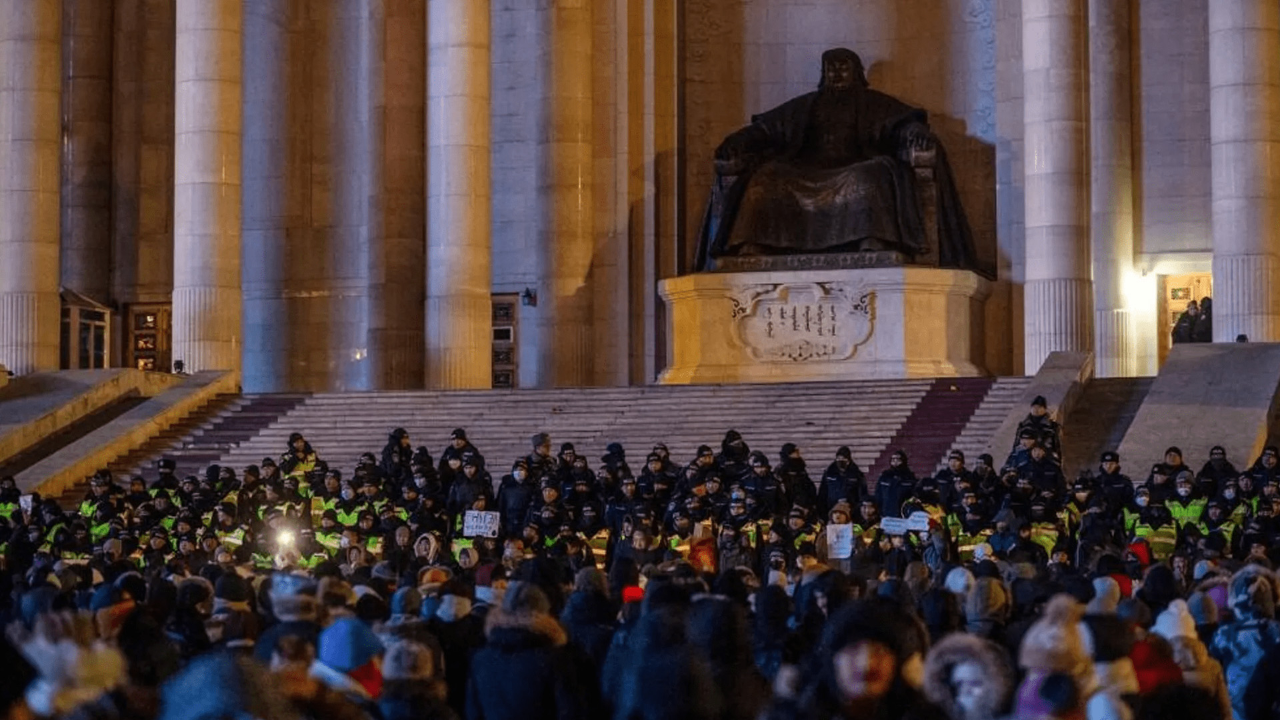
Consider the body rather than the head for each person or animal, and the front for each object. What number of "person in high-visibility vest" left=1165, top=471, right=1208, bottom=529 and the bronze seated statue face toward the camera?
2

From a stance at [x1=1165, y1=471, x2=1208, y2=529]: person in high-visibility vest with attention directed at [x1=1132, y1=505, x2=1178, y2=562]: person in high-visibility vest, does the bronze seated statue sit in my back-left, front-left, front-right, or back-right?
back-right

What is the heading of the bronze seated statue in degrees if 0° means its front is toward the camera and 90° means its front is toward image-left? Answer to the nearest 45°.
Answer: approximately 0°

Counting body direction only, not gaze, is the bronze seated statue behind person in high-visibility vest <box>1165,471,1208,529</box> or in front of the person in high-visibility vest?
behind
